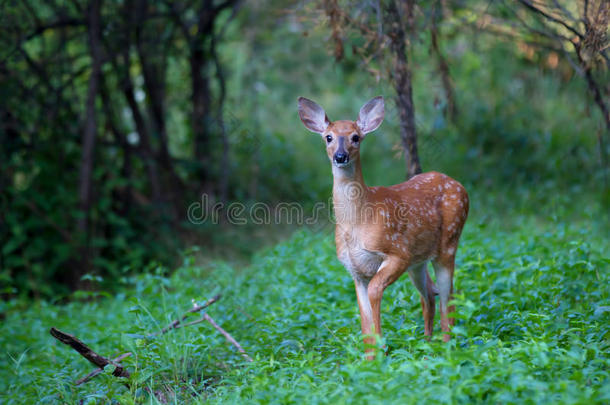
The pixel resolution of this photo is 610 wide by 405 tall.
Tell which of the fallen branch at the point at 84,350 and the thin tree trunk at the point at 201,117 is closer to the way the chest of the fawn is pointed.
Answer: the fallen branch

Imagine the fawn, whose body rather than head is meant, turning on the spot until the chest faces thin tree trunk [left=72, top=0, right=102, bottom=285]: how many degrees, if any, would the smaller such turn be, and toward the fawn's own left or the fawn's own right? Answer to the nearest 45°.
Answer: approximately 90° to the fawn's own right

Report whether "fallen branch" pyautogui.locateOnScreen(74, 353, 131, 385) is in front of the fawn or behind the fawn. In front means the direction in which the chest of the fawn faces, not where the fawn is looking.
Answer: in front

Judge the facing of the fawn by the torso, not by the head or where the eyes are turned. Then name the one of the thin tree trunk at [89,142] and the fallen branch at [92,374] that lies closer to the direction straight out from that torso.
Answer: the fallen branch

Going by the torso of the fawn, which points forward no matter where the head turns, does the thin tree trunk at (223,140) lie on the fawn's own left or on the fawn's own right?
on the fawn's own right

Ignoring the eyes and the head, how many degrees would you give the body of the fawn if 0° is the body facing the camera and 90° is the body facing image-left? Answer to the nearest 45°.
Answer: approximately 45°

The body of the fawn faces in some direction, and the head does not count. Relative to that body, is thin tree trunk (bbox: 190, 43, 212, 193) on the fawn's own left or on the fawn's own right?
on the fawn's own right

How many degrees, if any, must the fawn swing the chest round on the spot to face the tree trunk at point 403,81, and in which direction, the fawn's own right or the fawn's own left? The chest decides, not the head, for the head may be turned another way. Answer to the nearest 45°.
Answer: approximately 135° to the fawn's own right

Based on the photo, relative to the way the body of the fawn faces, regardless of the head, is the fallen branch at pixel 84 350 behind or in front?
in front
